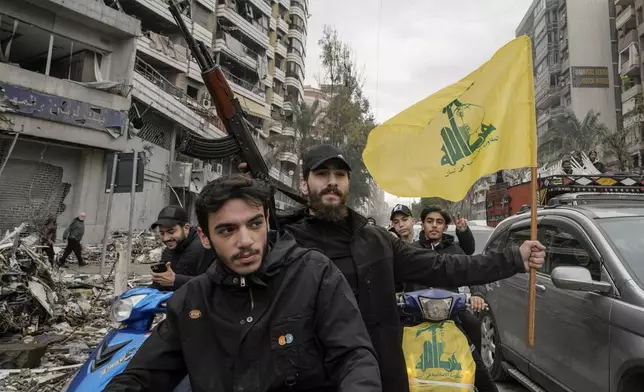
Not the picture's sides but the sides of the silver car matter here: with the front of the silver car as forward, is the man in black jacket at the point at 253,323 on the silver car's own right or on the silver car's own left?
on the silver car's own right

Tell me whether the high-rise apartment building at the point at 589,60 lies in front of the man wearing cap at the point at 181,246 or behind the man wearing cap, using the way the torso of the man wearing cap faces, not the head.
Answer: behind

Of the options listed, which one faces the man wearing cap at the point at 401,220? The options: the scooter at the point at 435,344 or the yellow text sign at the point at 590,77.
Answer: the yellow text sign

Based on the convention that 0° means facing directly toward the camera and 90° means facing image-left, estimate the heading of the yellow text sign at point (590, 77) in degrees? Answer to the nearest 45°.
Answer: approximately 0°

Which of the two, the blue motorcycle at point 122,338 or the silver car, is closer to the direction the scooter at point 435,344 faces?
the blue motorcycle

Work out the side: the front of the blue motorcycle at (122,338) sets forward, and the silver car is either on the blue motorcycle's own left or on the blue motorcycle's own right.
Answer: on the blue motorcycle's own left

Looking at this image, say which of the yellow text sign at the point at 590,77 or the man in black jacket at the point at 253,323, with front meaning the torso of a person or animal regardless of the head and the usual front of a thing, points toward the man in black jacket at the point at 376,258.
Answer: the yellow text sign
